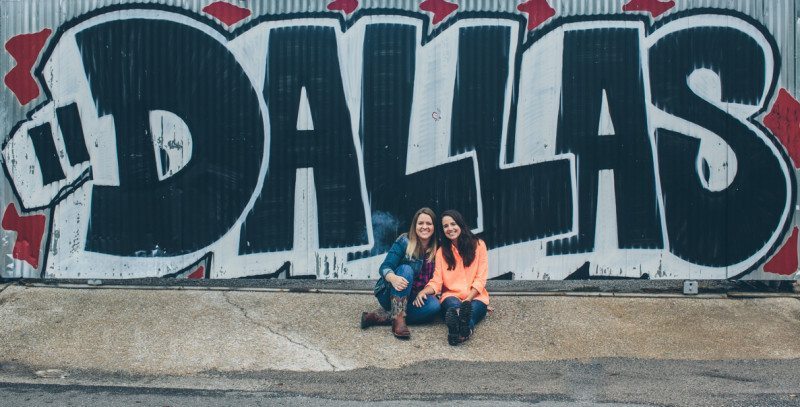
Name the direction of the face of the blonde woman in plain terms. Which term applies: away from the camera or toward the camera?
toward the camera

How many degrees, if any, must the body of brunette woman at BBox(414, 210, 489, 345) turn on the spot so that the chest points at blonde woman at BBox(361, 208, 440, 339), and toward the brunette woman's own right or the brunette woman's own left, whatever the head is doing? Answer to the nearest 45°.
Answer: approximately 90° to the brunette woman's own right

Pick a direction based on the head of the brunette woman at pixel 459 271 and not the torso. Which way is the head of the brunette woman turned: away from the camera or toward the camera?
toward the camera

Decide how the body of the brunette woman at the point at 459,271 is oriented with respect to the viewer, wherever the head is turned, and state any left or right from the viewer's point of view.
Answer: facing the viewer
